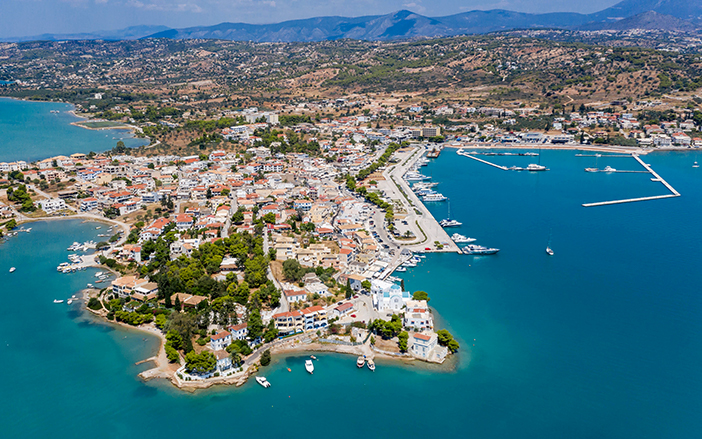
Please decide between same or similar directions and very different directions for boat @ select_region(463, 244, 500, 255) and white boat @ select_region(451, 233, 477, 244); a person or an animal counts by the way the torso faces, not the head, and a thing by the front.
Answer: same or similar directions

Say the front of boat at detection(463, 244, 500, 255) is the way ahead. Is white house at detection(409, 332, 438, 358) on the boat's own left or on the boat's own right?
on the boat's own right

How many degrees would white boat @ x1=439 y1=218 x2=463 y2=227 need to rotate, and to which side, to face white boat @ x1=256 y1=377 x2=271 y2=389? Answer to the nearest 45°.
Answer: approximately 90° to its right

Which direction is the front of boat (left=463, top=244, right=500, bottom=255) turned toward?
to the viewer's right

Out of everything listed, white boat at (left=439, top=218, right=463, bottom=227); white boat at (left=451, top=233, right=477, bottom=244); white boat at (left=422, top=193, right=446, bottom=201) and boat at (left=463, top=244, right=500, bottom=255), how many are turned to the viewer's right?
4

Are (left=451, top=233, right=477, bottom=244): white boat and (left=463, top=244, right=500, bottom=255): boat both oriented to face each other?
no

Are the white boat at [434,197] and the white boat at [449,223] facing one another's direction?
no

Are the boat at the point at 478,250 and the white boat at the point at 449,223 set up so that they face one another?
no

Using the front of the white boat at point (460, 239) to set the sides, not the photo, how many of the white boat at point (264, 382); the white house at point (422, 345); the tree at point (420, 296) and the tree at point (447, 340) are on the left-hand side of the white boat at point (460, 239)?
0

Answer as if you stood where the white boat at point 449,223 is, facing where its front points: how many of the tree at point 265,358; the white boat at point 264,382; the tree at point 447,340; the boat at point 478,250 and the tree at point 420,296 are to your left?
0

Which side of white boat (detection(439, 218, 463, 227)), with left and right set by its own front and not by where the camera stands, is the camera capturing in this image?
right

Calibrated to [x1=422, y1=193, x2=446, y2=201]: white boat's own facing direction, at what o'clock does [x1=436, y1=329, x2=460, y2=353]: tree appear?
The tree is roughly at 3 o'clock from the white boat.

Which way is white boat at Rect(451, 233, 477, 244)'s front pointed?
to the viewer's right

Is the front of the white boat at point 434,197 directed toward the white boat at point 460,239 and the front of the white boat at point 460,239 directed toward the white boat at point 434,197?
no

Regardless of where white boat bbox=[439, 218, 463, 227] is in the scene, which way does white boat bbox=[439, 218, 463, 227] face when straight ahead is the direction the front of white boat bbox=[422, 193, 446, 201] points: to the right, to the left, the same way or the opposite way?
the same way

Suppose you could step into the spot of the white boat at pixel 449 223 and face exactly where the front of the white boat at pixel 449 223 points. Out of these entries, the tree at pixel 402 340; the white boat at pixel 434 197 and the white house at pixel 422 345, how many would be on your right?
2

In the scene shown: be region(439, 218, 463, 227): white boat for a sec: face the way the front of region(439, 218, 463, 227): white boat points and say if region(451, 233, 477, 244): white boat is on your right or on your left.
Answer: on your right

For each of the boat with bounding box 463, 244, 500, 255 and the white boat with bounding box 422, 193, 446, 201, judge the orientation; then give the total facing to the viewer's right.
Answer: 2

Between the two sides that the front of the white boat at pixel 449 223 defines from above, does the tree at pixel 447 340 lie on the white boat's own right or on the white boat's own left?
on the white boat's own right

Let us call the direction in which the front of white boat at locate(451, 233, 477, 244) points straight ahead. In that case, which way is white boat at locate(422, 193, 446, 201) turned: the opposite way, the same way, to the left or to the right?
the same way

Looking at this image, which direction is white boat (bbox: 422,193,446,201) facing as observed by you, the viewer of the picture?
facing to the right of the viewer

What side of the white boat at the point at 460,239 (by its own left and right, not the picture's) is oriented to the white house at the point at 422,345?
right

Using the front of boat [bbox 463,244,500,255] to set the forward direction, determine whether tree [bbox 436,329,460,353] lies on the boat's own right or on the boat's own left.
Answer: on the boat's own right
